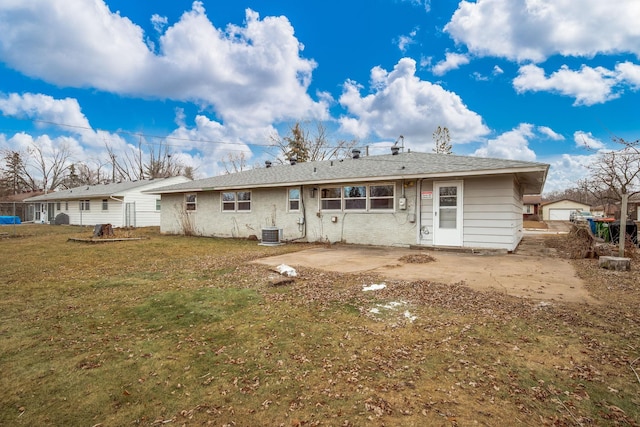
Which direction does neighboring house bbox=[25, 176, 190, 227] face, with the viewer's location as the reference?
facing away from the viewer and to the right of the viewer

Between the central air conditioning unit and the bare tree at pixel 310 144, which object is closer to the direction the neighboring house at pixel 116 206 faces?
the bare tree

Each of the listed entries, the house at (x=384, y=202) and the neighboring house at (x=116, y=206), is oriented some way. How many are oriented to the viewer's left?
0

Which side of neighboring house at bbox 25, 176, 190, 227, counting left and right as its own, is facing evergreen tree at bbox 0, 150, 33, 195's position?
left

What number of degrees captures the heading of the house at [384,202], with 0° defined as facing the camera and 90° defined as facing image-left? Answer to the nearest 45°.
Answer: approximately 225°

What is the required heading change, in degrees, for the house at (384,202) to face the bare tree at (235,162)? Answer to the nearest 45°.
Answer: approximately 90° to its left

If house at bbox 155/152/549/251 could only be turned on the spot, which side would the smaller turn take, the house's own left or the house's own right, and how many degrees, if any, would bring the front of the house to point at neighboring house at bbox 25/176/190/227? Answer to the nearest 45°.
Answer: approximately 90° to the house's own left

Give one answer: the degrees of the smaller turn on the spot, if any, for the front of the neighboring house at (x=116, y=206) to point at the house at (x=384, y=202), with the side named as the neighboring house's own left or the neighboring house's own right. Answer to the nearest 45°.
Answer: approximately 135° to the neighboring house's own right

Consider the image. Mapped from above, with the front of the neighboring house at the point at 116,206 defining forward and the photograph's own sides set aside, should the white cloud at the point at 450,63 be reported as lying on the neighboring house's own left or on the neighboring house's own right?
on the neighboring house's own right
